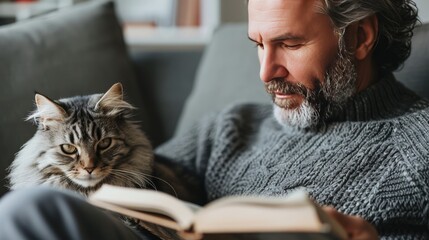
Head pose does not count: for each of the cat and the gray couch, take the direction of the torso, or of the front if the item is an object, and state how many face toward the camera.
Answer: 2

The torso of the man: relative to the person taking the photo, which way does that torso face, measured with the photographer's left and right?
facing the viewer and to the left of the viewer

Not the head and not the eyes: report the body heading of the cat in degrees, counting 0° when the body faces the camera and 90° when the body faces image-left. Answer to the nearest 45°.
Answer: approximately 0°

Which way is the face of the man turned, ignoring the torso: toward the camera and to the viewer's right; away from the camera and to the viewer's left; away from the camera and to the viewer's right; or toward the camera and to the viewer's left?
toward the camera and to the viewer's left

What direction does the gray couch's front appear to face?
toward the camera
